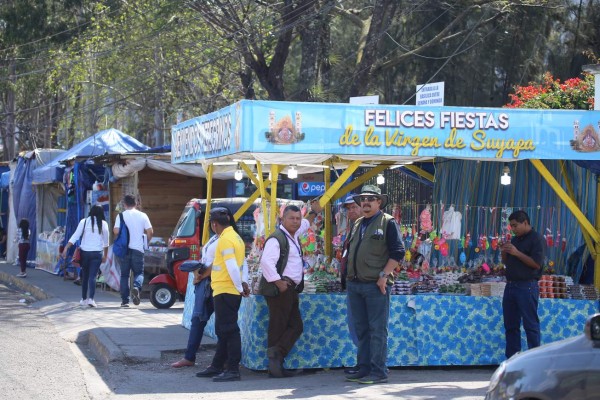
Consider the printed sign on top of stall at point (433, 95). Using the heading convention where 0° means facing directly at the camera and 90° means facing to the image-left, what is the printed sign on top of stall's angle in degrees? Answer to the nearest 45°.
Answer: approximately 0°

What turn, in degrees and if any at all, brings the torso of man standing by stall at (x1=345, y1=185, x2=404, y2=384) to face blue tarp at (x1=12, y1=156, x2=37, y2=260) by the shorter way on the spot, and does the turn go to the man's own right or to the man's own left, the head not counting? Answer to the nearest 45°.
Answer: approximately 90° to the man's own right

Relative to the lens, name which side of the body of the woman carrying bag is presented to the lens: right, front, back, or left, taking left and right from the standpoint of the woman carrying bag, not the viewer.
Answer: back

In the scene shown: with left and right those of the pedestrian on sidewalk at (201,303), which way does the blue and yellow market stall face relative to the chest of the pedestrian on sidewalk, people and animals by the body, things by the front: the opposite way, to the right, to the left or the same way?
to the left

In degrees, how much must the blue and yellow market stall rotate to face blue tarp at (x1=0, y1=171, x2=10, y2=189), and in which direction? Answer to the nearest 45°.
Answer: approximately 135° to its right

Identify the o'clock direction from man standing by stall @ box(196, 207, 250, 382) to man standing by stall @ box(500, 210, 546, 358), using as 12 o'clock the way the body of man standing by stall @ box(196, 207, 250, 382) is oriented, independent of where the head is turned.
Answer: man standing by stall @ box(500, 210, 546, 358) is roughly at 6 o'clock from man standing by stall @ box(196, 207, 250, 382).

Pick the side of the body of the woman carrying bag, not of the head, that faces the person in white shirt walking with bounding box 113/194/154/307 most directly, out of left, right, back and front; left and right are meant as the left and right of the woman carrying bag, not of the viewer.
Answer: right

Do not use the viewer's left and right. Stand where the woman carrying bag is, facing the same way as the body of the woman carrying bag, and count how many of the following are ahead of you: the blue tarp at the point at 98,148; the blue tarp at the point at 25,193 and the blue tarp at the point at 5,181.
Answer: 3

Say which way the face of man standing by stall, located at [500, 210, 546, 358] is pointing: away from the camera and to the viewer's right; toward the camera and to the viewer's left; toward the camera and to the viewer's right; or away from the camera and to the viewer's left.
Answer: toward the camera and to the viewer's left

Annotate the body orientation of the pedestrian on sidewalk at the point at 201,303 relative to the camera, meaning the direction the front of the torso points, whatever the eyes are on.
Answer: to the viewer's left

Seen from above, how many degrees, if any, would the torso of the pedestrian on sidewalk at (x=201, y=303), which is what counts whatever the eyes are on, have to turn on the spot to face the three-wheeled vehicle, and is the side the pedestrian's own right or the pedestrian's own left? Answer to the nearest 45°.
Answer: approximately 90° to the pedestrian's own right

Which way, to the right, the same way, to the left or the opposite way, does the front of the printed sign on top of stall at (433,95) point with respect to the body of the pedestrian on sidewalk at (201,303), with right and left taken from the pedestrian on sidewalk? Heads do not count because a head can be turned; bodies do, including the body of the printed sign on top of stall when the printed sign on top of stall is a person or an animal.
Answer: to the left

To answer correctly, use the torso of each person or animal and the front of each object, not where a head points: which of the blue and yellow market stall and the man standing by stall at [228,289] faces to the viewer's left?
the man standing by stall
